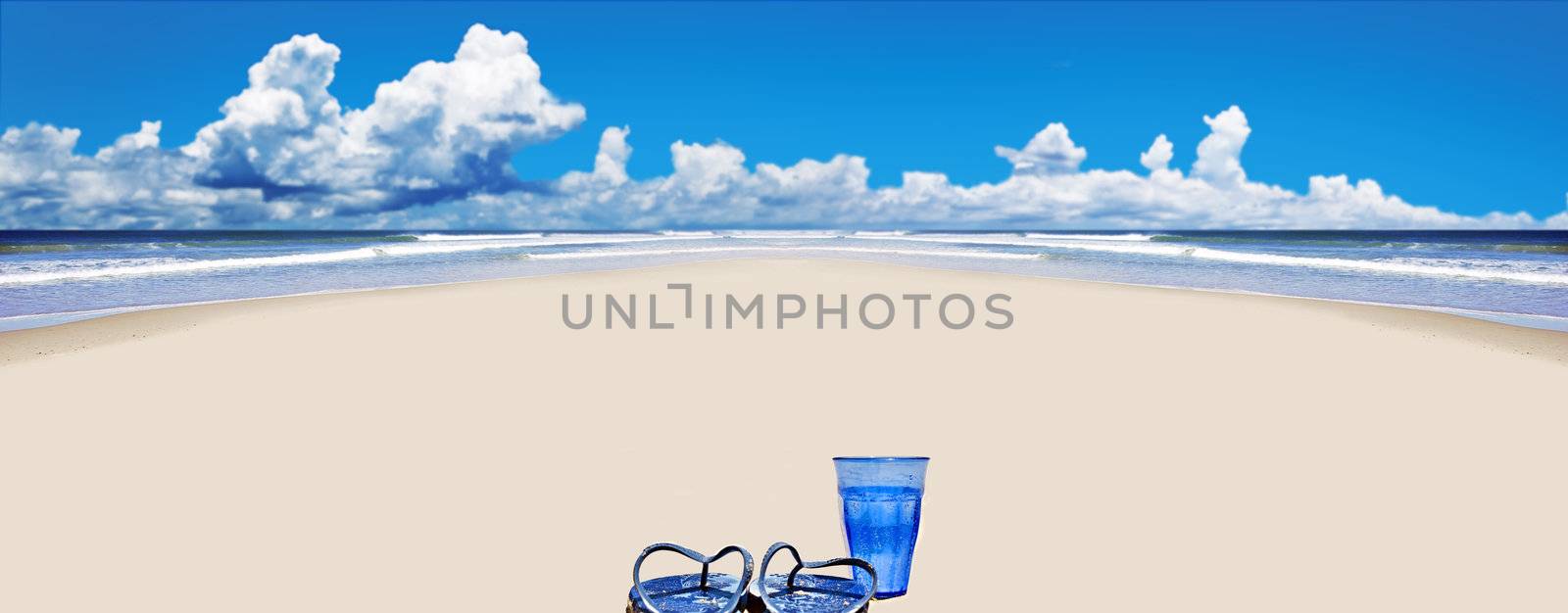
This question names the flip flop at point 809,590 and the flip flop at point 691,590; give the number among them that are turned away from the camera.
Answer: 2

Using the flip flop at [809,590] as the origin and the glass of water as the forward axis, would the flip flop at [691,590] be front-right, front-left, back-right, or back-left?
back-left

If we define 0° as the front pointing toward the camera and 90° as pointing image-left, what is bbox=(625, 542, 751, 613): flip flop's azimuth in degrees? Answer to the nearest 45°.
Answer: approximately 180°

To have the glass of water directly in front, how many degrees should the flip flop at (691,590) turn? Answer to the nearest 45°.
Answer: approximately 45° to its right

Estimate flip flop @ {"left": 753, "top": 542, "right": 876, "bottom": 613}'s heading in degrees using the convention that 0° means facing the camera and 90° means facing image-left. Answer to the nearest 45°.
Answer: approximately 180°
